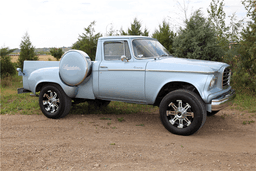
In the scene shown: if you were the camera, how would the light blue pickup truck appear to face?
facing the viewer and to the right of the viewer

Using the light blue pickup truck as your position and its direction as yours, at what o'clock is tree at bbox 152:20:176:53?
The tree is roughly at 8 o'clock from the light blue pickup truck.

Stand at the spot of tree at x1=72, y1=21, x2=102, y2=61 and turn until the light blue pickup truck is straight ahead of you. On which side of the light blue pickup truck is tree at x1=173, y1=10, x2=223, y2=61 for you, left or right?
left

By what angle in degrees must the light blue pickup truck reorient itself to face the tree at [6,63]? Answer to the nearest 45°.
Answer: approximately 180°

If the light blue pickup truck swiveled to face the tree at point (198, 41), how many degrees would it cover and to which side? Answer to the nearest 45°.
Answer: approximately 90° to its left

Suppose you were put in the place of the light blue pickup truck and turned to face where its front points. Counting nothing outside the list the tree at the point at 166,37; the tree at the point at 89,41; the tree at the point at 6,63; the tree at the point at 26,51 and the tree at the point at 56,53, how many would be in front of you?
0

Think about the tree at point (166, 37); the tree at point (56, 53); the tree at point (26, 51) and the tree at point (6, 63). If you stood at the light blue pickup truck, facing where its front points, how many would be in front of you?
0

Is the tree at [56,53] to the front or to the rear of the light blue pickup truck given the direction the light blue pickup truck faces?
to the rear

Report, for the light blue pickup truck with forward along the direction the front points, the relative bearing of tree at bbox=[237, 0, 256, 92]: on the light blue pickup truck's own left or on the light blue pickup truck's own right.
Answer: on the light blue pickup truck's own left

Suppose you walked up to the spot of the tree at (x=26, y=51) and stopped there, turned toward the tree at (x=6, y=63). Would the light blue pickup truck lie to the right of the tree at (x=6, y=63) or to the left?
left

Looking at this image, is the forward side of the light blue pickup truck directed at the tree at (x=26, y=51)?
no

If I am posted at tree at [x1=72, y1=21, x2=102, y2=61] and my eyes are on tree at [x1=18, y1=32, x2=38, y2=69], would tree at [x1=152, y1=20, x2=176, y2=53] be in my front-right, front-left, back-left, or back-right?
back-right

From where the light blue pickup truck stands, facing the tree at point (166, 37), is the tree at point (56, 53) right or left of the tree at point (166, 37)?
left
